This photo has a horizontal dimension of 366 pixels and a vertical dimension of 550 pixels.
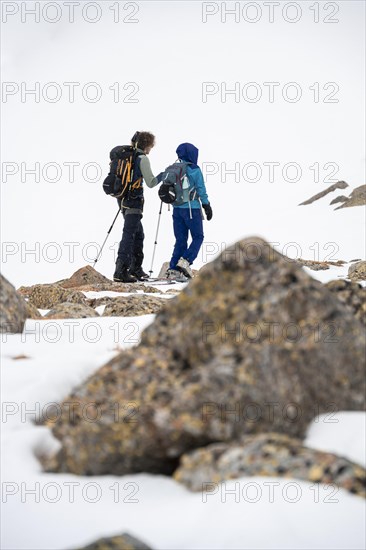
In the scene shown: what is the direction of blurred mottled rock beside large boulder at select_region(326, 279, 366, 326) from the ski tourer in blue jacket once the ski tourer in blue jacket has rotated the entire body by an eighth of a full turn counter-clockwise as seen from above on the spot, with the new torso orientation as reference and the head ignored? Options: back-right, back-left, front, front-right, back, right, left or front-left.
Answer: back

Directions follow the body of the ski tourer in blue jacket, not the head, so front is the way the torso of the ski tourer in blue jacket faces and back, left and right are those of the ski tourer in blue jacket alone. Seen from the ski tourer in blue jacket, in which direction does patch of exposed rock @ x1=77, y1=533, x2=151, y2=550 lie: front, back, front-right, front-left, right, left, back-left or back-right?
back-right

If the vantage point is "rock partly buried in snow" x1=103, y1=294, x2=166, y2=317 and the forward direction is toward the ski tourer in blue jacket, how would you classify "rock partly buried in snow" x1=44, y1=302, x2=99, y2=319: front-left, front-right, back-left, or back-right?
back-left

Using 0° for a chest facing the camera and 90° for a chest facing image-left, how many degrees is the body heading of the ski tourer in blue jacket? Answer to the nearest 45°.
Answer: approximately 225°
